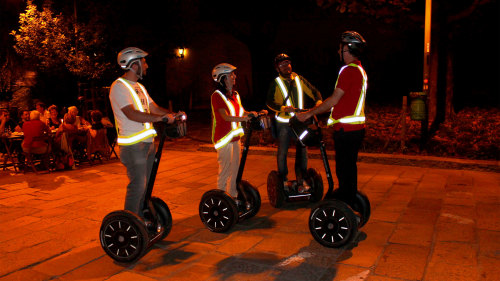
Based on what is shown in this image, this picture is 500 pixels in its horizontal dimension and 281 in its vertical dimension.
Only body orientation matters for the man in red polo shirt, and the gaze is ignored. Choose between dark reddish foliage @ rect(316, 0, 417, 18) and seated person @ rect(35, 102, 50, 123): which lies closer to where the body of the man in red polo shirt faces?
the seated person

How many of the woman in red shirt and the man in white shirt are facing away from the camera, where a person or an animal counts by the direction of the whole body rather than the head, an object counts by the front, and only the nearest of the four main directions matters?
0

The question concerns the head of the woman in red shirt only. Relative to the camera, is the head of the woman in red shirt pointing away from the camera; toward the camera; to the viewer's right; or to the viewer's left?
to the viewer's right

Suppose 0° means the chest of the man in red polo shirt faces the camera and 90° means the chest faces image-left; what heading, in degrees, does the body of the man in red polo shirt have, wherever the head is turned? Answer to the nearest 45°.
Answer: approximately 135°

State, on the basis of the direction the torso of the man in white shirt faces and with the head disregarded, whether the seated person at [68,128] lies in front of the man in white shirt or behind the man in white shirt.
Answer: behind

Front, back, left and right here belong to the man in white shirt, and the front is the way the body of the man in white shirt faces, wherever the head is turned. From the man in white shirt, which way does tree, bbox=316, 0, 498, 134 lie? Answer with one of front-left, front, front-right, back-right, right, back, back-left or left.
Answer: left

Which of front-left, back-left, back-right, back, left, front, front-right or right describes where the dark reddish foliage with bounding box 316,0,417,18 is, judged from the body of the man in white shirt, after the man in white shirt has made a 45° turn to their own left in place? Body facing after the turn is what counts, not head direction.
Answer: front-left

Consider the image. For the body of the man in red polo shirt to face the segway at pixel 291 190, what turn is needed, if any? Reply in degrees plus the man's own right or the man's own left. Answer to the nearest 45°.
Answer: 0° — they already face it

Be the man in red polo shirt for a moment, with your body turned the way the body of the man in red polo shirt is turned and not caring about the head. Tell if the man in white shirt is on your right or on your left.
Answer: on your left

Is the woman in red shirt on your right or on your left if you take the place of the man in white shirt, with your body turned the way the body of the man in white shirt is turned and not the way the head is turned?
on your left

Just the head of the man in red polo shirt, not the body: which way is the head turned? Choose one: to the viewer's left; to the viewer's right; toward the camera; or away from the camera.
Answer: to the viewer's left

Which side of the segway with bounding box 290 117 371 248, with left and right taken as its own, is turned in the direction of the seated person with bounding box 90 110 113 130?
front

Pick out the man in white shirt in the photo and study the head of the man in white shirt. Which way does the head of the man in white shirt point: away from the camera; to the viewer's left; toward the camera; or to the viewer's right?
to the viewer's right

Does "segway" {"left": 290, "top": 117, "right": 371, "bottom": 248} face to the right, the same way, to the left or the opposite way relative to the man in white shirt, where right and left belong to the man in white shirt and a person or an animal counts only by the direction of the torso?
the opposite way
